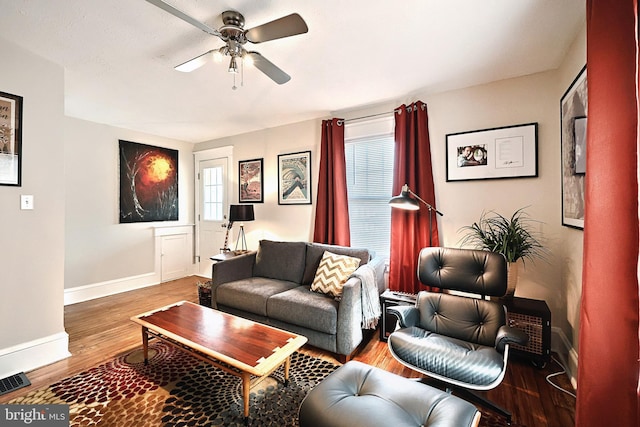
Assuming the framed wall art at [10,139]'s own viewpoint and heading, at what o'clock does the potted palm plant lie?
The potted palm plant is roughly at 12 o'clock from the framed wall art.

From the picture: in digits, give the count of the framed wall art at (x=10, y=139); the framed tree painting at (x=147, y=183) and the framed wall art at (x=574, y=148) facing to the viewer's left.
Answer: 1

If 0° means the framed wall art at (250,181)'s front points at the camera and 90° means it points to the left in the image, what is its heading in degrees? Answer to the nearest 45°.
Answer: approximately 45°

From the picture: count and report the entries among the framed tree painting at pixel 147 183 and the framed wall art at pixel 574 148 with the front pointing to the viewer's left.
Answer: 1

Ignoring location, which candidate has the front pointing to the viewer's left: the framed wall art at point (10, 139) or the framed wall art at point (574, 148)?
the framed wall art at point (574, 148)

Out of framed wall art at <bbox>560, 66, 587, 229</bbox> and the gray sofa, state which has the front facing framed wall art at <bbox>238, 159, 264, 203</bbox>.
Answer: framed wall art at <bbox>560, 66, 587, 229</bbox>

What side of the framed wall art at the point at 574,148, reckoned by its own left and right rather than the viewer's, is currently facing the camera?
left

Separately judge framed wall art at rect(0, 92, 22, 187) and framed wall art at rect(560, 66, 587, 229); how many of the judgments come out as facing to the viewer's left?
1

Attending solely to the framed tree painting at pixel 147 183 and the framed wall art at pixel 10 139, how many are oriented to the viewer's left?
0

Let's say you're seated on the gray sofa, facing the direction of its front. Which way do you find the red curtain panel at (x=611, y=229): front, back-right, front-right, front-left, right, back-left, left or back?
left

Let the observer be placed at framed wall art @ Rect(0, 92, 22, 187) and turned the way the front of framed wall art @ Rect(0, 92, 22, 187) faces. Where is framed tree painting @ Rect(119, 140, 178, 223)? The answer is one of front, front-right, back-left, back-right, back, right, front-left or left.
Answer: left

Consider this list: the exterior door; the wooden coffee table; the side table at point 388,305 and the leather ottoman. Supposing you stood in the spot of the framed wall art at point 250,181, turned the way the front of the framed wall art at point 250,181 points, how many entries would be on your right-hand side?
1

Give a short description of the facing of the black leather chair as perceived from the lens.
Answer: facing the viewer and to the left of the viewer

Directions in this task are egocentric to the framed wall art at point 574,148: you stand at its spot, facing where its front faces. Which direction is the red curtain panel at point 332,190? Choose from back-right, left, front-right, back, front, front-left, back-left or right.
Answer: front

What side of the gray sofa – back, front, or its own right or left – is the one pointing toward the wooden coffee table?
front
